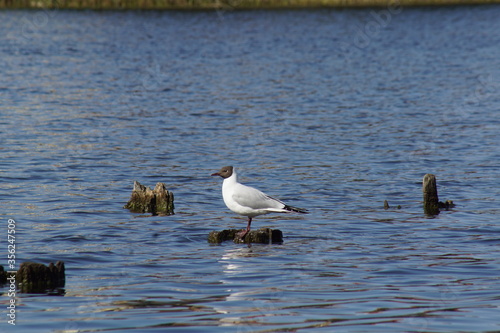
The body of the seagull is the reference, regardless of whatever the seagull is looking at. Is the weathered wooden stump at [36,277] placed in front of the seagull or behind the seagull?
in front

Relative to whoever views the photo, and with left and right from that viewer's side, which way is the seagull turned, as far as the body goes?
facing to the left of the viewer

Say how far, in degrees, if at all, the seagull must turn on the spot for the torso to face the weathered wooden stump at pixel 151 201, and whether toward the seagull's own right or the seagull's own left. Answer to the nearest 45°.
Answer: approximately 45° to the seagull's own right

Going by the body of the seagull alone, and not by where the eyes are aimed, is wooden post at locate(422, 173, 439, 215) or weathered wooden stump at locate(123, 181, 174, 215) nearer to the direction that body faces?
the weathered wooden stump

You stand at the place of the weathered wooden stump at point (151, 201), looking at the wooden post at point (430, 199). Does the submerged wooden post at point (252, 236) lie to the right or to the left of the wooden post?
right
